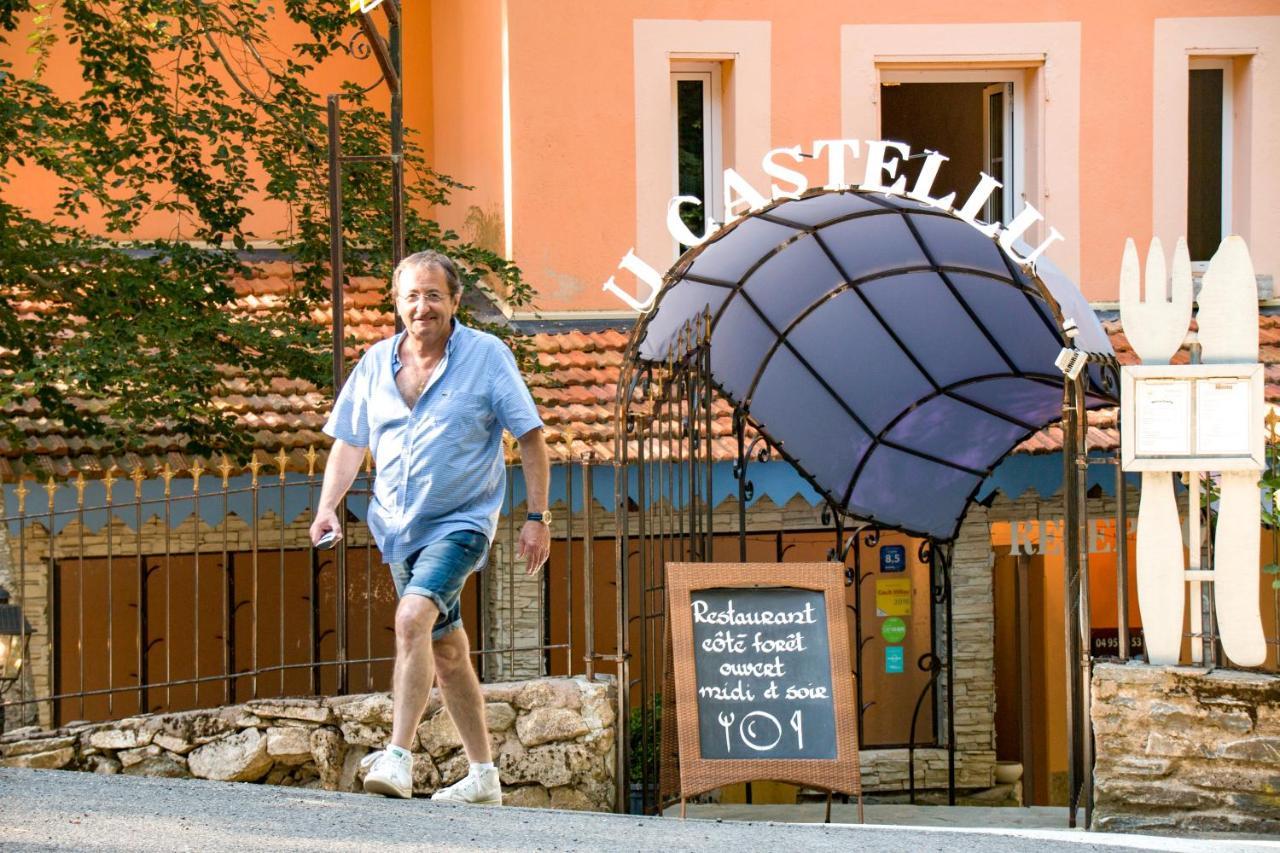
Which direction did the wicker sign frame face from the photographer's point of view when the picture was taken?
facing the viewer

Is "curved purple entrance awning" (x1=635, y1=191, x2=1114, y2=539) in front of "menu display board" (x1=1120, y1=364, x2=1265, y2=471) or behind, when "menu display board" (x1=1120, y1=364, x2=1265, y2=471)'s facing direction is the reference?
behind

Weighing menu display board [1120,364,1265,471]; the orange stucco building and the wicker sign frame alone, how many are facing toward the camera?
3

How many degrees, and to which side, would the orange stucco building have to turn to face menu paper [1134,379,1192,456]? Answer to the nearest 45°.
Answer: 0° — it already faces it

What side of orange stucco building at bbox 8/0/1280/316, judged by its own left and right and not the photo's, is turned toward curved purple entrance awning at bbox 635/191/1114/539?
front

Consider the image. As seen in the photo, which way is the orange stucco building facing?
toward the camera

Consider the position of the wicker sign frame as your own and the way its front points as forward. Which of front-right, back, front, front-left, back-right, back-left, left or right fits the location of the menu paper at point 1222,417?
left

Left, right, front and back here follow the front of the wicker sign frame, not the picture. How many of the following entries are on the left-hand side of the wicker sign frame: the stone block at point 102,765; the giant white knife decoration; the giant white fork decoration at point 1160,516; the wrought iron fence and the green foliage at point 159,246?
2

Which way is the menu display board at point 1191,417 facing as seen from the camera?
toward the camera
